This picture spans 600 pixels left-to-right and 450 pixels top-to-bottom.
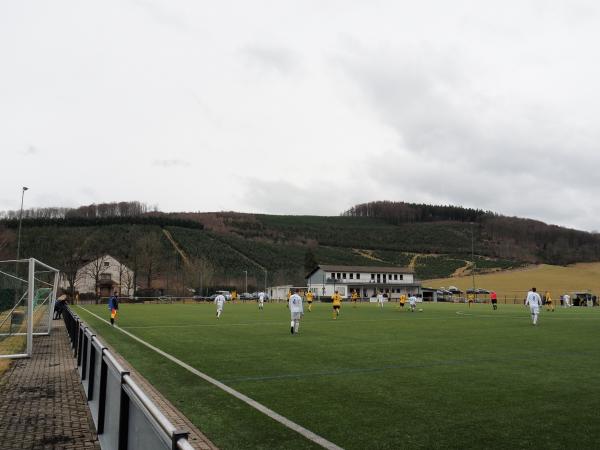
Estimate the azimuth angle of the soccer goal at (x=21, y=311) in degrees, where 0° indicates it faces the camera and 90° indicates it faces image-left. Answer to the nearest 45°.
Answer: approximately 270°
